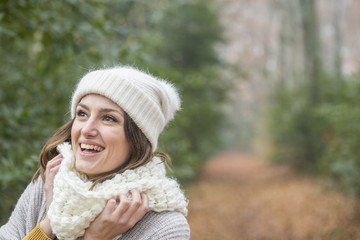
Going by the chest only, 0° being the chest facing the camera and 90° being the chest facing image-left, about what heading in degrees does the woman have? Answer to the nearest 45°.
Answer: approximately 45°
